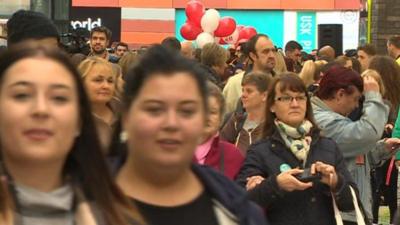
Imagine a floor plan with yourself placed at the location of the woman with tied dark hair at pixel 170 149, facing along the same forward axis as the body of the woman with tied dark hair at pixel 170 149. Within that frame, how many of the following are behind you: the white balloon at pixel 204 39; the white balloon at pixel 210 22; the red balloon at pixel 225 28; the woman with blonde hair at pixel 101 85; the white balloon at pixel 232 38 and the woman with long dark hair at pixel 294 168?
6

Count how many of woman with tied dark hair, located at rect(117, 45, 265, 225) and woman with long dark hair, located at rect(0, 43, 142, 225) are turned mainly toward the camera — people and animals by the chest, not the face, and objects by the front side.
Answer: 2

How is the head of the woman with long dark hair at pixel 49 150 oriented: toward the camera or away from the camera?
toward the camera

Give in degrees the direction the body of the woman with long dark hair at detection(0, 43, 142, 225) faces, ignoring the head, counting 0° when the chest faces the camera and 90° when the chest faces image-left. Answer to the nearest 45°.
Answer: approximately 0°

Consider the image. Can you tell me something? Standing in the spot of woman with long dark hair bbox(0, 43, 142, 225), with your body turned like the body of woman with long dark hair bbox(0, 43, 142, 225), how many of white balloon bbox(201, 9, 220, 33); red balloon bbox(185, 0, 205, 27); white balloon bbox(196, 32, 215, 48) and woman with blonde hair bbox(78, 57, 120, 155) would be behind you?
4

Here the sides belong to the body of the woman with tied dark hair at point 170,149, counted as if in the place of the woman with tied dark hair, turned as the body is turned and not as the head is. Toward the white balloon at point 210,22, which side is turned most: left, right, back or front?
back

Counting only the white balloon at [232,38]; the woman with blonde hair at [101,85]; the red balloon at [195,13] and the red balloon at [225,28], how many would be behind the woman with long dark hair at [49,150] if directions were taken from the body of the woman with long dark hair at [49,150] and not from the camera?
4

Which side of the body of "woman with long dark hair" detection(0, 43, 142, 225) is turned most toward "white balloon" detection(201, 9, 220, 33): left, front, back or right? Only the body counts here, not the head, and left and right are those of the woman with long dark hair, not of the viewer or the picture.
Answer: back

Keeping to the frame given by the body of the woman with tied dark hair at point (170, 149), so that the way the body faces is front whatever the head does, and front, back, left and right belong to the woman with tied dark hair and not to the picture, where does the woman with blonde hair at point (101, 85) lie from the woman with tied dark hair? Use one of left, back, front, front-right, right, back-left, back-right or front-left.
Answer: back

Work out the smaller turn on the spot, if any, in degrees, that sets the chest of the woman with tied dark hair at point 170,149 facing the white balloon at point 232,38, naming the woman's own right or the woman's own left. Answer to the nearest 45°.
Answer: approximately 180°

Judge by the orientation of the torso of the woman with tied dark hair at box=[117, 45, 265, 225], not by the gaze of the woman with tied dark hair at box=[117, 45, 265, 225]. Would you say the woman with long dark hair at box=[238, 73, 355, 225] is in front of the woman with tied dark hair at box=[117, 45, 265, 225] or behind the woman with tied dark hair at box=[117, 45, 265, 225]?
behind

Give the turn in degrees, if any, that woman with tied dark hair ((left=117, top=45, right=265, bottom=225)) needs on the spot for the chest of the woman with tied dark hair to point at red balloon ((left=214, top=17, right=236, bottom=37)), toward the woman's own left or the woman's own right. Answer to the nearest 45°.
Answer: approximately 180°

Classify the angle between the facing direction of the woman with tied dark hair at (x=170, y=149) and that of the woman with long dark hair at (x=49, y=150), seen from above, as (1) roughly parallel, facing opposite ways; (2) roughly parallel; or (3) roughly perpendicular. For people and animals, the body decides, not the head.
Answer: roughly parallel

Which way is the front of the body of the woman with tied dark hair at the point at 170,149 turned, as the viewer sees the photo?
toward the camera
